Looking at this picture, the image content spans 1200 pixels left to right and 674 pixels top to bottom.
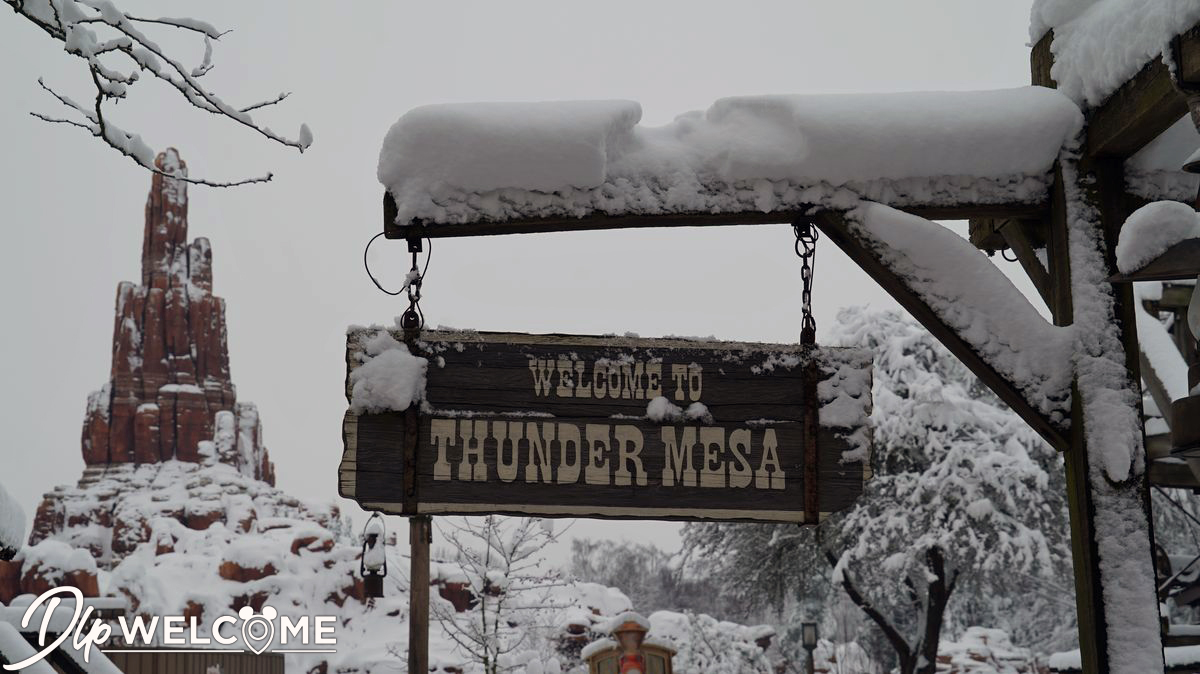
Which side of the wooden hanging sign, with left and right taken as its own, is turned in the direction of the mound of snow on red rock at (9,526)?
back

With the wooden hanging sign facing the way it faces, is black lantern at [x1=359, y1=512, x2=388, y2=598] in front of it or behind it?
behind

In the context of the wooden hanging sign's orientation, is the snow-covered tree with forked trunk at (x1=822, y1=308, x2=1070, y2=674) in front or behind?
behind

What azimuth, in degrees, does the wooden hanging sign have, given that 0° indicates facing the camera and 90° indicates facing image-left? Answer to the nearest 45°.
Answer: approximately 0°

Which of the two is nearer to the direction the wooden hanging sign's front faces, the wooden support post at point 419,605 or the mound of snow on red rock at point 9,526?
the mound of snow on red rock
